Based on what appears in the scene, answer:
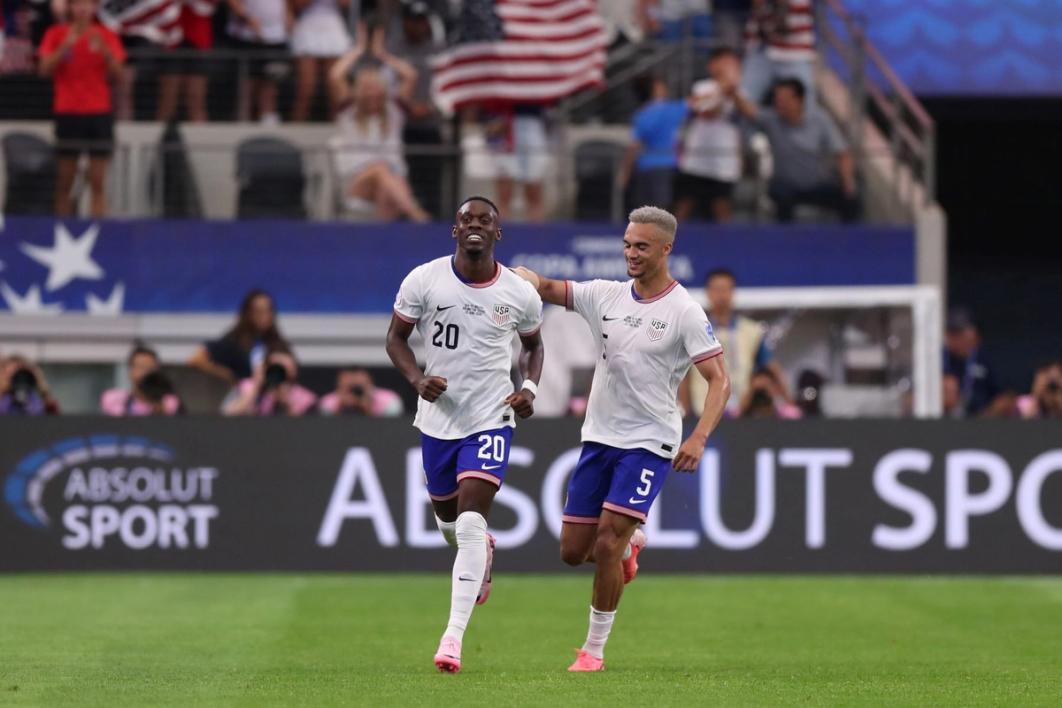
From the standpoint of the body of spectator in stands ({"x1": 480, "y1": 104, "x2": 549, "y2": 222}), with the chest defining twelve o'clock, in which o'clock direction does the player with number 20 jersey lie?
The player with number 20 jersey is roughly at 12 o'clock from the spectator in stands.

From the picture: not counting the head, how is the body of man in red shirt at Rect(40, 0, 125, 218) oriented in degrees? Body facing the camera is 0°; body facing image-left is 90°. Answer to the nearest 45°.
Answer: approximately 0°

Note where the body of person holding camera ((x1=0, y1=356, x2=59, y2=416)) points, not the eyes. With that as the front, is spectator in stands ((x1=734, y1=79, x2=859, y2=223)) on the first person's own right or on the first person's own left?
on the first person's own left

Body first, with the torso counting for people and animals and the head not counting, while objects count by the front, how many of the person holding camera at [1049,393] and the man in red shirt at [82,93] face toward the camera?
2

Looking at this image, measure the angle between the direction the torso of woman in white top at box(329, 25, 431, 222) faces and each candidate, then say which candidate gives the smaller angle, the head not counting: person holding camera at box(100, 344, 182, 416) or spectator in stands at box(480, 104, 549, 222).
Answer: the person holding camera

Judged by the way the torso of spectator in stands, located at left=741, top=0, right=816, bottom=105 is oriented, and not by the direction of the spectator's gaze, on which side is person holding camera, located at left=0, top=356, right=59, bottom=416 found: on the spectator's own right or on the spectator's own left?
on the spectator's own right

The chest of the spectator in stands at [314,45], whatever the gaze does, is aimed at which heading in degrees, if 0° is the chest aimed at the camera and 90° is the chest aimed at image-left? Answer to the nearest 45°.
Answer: approximately 0°

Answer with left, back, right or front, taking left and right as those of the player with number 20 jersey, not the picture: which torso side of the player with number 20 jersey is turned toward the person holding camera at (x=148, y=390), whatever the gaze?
back

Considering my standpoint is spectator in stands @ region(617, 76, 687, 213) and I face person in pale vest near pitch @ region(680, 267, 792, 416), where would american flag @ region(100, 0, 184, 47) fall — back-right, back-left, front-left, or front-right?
back-right
